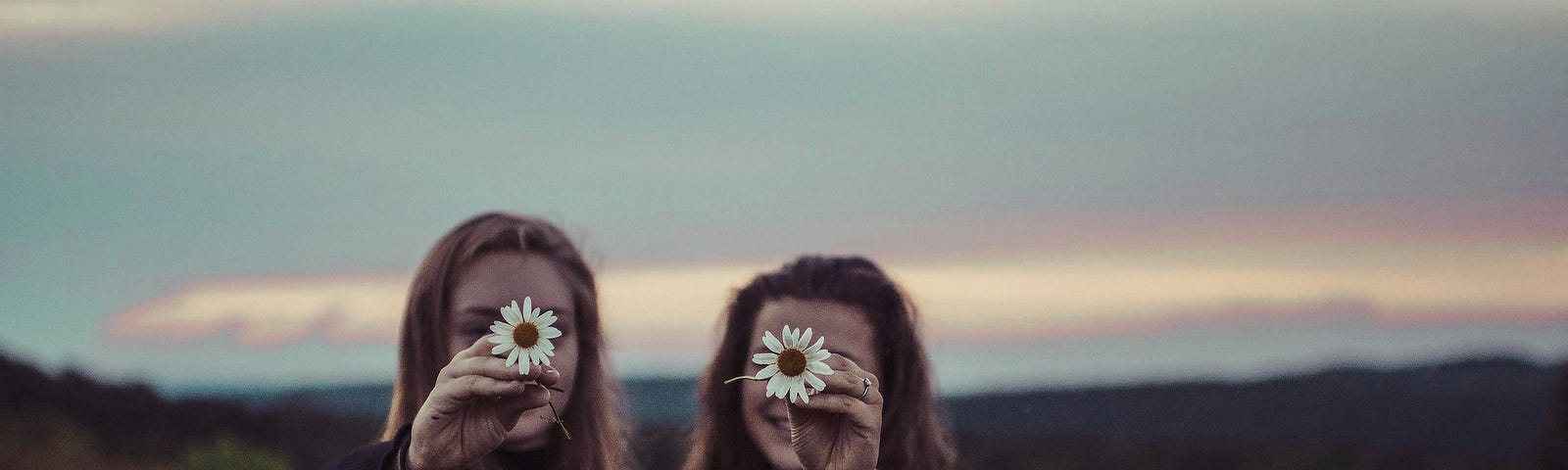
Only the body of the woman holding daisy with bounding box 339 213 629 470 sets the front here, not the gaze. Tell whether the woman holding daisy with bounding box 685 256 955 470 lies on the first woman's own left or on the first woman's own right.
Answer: on the first woman's own left

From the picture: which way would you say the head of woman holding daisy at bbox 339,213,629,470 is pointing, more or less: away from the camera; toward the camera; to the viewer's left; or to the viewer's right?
toward the camera

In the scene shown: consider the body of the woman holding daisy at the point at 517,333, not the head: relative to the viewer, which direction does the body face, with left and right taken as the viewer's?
facing the viewer

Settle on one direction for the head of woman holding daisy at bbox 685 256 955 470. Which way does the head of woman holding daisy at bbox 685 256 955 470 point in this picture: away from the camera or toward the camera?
toward the camera
